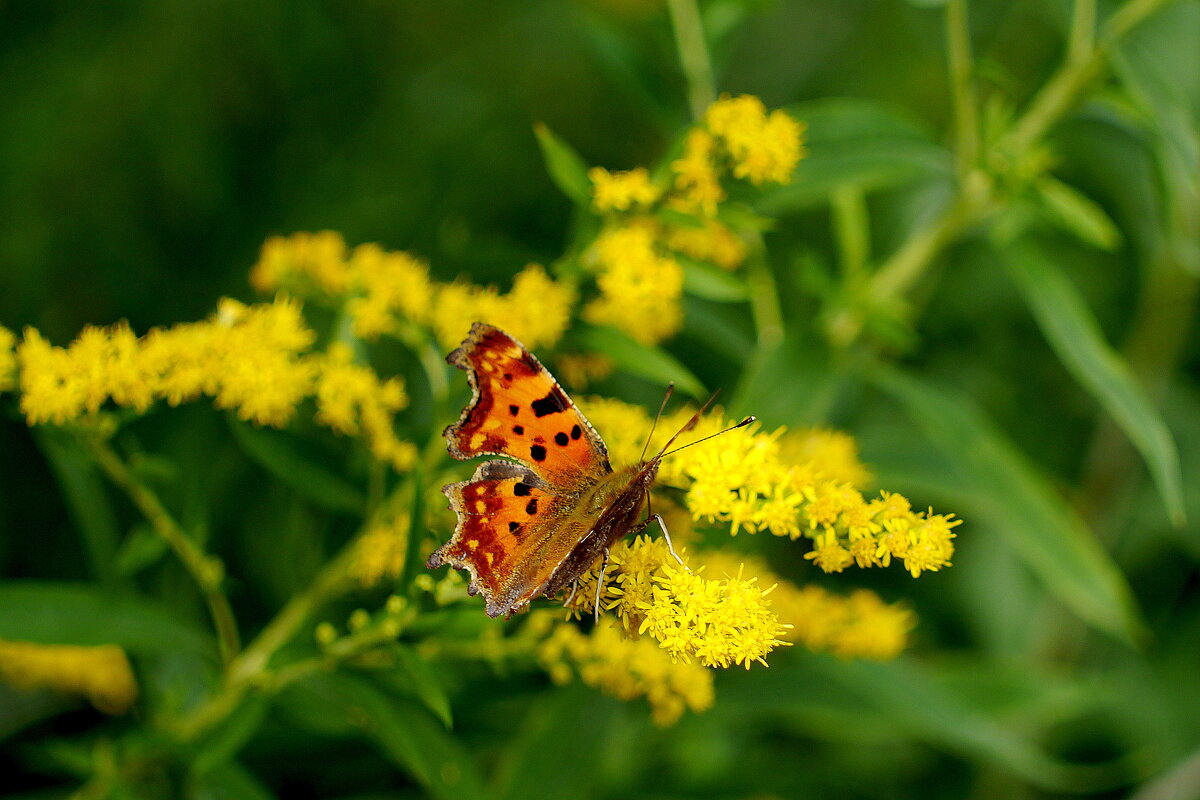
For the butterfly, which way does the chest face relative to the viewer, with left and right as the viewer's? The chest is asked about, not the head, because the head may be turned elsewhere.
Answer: facing to the right of the viewer
